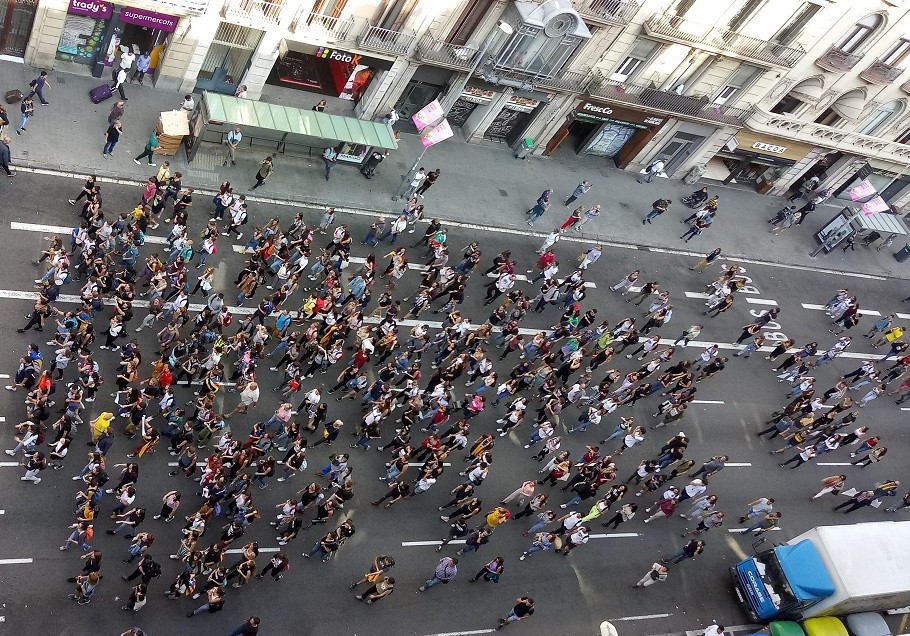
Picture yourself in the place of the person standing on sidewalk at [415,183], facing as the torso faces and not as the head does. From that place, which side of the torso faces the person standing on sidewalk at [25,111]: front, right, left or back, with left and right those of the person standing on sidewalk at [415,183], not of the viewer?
right

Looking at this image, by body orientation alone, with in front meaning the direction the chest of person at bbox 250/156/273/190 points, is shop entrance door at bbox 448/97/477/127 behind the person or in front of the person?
behind

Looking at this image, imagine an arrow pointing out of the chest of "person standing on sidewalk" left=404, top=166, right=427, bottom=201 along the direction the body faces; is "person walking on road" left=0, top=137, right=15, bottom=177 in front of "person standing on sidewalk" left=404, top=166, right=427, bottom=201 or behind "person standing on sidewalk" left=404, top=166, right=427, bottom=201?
in front

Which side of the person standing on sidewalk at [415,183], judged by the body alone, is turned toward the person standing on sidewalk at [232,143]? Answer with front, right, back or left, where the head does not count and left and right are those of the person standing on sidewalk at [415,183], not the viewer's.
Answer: right

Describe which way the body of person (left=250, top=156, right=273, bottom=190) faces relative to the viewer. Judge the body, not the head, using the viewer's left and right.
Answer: facing the viewer and to the left of the viewer

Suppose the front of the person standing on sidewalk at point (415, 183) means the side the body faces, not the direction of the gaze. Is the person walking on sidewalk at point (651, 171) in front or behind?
behind

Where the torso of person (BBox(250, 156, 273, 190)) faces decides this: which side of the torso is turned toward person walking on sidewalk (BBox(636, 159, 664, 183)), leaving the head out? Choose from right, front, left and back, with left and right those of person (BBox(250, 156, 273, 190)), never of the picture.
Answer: back

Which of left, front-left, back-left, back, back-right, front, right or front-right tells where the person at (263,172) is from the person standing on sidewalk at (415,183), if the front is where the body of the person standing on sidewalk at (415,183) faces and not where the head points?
right
